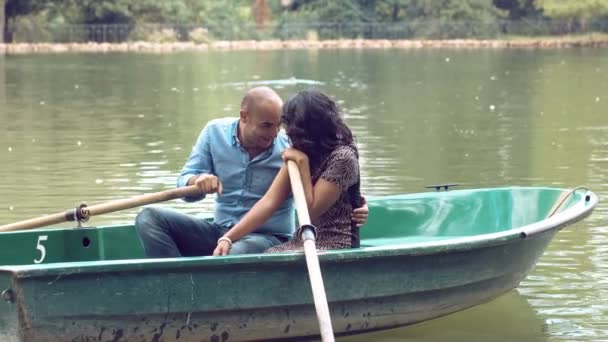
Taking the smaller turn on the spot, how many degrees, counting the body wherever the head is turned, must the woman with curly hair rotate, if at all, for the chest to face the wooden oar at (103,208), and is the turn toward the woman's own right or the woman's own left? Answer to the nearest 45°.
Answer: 0° — they already face it

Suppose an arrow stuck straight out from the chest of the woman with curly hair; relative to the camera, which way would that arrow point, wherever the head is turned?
to the viewer's left

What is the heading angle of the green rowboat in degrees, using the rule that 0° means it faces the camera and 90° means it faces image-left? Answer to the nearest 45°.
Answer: approximately 270°

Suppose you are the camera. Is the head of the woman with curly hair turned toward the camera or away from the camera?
away from the camera
